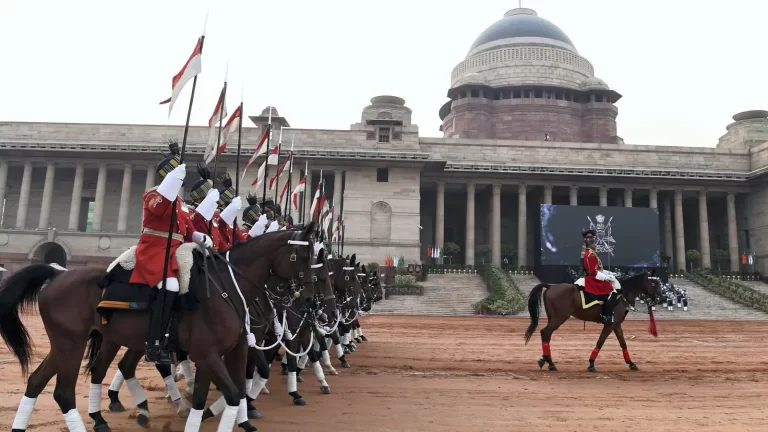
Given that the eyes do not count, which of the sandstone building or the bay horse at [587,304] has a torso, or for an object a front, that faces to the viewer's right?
the bay horse

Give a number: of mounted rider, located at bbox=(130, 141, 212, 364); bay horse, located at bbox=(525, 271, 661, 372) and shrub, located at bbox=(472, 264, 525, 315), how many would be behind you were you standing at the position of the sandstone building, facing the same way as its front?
0

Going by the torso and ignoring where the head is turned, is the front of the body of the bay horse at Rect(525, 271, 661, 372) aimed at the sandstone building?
no

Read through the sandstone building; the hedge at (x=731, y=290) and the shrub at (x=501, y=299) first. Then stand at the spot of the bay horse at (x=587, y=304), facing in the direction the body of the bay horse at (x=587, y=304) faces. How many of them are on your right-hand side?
0

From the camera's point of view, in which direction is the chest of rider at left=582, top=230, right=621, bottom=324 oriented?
to the viewer's right

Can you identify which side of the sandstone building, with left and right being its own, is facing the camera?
front

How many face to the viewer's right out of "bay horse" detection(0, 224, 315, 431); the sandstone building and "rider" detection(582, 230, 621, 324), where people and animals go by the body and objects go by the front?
2

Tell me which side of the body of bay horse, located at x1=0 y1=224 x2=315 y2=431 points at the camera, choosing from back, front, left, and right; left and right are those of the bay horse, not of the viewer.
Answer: right

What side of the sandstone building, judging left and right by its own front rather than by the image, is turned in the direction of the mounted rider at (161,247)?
front

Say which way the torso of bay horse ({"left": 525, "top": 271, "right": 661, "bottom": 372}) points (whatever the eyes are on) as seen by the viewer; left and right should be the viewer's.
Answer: facing to the right of the viewer

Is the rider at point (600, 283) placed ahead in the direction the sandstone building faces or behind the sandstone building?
ahead

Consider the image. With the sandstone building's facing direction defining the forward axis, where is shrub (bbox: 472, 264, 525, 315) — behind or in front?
in front

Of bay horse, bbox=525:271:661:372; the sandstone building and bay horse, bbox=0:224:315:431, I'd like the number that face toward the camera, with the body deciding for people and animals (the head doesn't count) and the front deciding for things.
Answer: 1

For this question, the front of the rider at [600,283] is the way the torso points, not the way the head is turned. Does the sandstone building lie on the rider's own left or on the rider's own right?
on the rider's own left

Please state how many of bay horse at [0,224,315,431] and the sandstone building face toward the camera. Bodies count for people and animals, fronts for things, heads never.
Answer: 1

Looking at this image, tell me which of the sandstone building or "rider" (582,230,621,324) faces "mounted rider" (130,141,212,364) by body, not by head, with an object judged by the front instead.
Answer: the sandstone building
